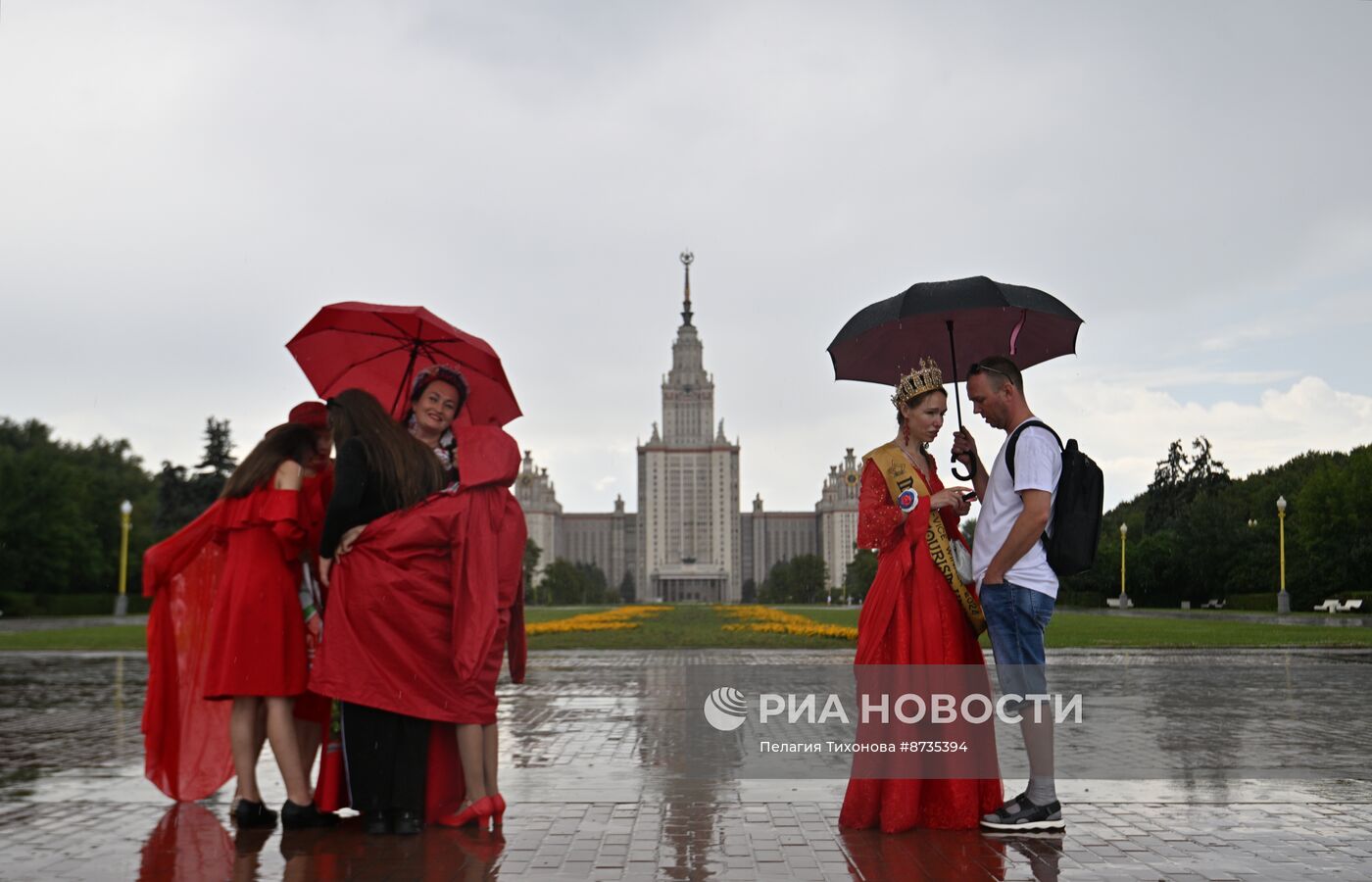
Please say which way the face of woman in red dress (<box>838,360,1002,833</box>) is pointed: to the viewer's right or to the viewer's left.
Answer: to the viewer's right

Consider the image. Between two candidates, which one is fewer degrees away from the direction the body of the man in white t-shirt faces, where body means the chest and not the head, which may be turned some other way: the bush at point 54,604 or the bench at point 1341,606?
the bush

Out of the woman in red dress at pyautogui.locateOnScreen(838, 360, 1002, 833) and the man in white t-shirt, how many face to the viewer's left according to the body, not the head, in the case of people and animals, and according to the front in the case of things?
1

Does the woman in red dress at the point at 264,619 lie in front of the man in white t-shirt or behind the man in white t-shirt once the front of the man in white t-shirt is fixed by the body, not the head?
in front

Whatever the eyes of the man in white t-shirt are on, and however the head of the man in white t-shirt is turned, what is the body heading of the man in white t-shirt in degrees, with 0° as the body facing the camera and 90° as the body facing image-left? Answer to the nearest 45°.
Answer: approximately 90°

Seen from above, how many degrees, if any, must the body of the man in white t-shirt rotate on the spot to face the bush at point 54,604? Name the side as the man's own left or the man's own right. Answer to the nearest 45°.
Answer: approximately 45° to the man's own right

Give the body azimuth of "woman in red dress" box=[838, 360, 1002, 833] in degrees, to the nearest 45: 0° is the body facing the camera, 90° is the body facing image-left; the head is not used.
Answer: approximately 315°

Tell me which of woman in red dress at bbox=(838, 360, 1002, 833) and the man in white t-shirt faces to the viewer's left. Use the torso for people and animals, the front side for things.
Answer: the man in white t-shirt

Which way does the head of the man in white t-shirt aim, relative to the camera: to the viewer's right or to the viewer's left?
to the viewer's left

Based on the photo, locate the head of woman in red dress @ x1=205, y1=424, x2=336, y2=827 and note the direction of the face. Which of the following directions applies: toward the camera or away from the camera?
away from the camera

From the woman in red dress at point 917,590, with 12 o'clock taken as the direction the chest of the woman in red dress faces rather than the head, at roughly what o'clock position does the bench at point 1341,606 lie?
The bench is roughly at 8 o'clock from the woman in red dress.

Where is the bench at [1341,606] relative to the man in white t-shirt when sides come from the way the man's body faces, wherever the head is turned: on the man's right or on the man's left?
on the man's right

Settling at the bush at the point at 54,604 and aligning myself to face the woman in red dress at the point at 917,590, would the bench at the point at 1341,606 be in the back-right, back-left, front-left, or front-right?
front-left

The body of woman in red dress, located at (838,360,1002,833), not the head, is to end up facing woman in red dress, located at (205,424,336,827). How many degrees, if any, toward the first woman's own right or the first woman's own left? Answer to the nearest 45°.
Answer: approximately 135° to the first woman's own right
